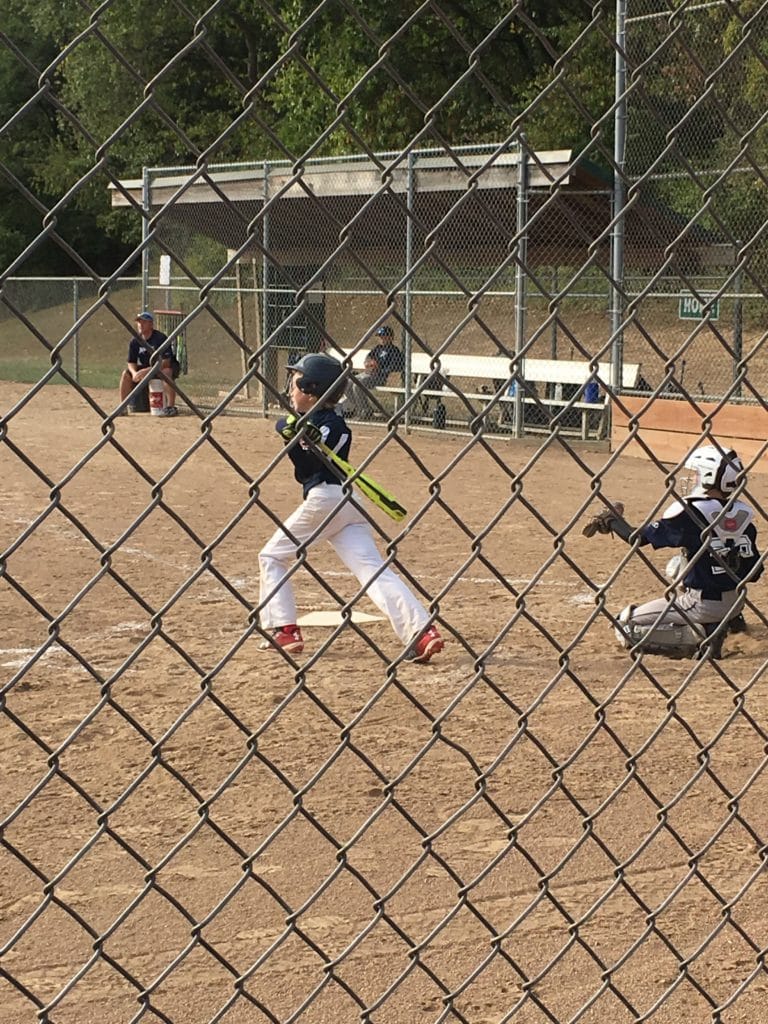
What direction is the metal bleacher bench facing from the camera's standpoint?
toward the camera

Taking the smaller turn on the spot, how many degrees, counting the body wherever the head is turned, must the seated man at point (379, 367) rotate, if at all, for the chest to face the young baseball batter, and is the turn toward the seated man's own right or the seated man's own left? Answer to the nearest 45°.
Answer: approximately 45° to the seated man's own left

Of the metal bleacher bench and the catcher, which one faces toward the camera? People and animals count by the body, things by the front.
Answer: the metal bleacher bench

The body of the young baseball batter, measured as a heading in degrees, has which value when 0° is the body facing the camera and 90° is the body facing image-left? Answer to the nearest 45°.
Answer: approximately 90°

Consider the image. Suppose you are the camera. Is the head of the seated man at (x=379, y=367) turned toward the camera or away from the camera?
toward the camera

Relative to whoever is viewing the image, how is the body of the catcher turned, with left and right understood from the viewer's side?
facing away from the viewer and to the left of the viewer

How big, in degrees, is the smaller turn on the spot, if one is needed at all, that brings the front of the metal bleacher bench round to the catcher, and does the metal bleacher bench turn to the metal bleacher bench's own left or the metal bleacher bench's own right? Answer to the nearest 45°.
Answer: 0° — it already faces them

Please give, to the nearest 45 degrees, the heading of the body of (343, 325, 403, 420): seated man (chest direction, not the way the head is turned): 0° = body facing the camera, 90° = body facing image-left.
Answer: approximately 45°
